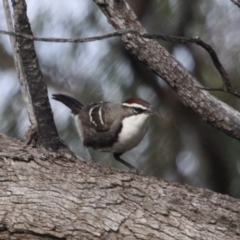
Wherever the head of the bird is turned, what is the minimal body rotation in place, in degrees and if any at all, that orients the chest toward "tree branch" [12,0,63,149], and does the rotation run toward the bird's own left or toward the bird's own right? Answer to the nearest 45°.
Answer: approximately 135° to the bird's own right

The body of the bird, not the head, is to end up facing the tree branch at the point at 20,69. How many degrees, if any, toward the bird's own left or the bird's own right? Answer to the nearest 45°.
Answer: approximately 135° to the bird's own right

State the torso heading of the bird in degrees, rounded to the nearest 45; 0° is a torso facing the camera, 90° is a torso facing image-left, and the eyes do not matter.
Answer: approximately 270°
